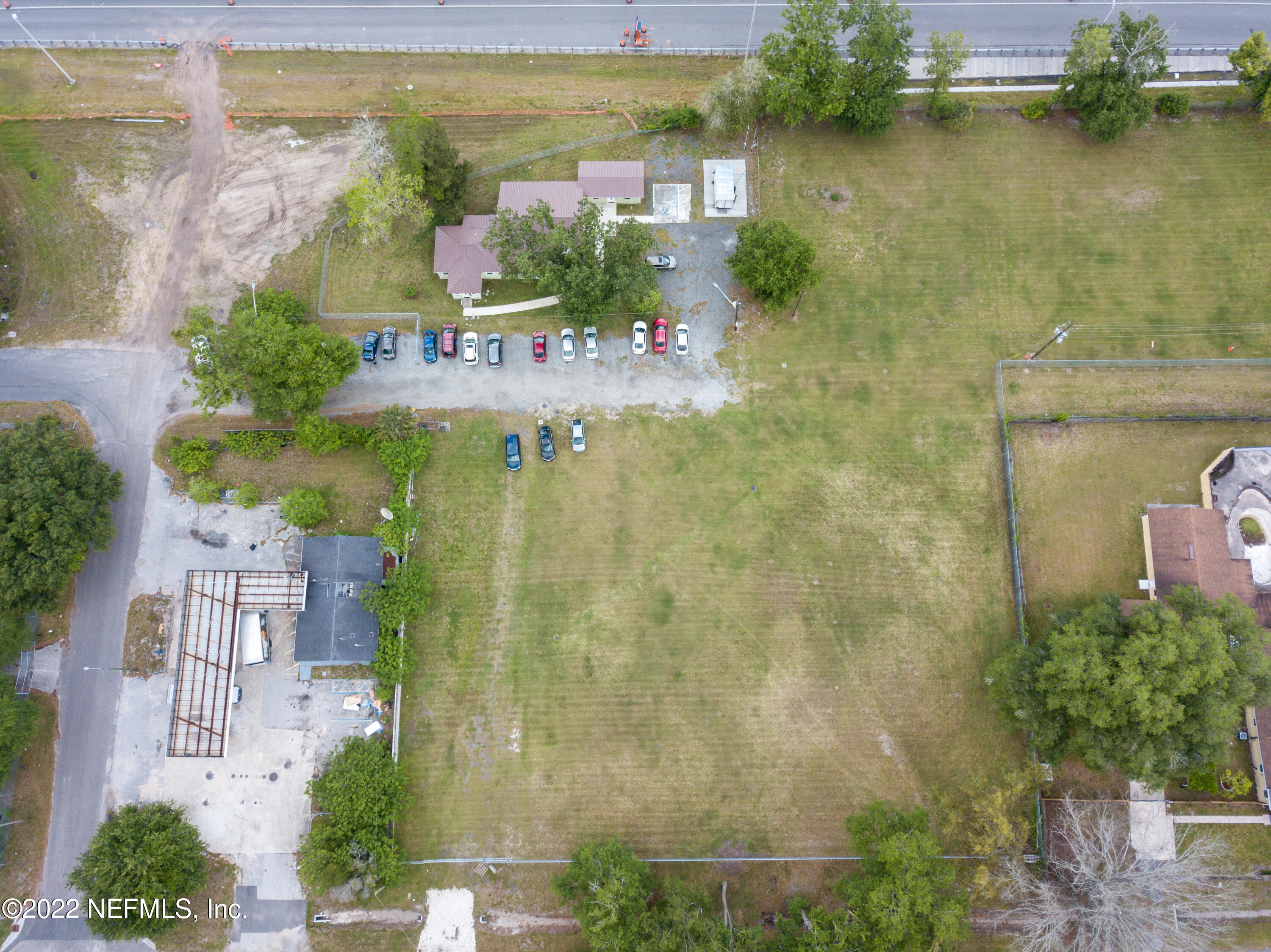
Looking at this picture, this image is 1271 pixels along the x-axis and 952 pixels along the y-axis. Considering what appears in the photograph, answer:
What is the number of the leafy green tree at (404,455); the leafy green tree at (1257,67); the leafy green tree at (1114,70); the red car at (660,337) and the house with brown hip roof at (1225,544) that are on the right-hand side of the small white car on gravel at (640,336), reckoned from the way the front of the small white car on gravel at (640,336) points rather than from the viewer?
4

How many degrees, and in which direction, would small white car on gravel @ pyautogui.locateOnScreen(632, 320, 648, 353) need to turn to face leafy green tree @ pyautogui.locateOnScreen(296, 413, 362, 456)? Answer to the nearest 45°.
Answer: approximately 90° to its left

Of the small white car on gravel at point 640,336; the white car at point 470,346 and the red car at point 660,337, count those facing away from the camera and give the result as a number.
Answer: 3

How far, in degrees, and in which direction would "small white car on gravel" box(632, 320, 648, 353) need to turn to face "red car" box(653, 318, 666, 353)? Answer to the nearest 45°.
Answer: approximately 90° to its right

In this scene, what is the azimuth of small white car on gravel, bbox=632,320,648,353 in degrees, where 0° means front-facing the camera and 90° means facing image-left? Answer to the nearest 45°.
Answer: approximately 180°

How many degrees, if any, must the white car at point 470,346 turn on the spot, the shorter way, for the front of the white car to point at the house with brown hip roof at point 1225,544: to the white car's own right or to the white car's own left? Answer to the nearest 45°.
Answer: approximately 90° to the white car's own right

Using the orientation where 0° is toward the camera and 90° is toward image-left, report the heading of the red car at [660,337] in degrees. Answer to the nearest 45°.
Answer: approximately 180°

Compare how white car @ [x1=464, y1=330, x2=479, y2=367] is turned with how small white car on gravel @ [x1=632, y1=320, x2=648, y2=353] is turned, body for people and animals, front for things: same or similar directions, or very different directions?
same or similar directions

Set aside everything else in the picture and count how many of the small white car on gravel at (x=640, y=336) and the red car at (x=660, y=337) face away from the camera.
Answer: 2

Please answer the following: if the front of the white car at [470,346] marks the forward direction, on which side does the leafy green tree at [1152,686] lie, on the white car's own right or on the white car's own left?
on the white car's own right

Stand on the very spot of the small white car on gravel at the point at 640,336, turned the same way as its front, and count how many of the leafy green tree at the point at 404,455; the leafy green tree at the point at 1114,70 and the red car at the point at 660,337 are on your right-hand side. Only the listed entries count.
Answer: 2

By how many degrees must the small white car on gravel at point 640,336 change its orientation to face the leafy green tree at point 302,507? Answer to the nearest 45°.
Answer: approximately 90° to its left

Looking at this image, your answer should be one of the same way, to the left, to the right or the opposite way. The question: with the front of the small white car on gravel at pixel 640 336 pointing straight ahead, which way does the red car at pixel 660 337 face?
the same way
